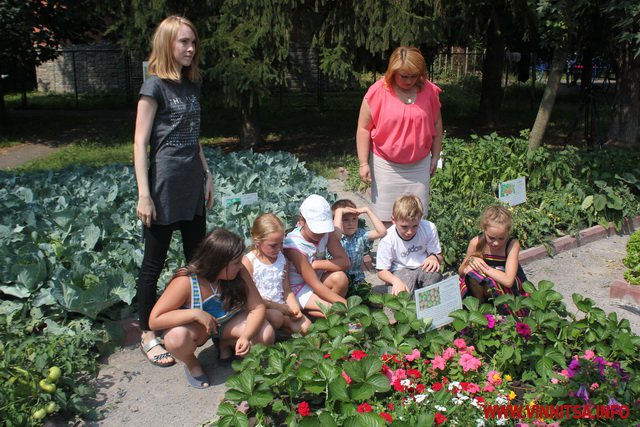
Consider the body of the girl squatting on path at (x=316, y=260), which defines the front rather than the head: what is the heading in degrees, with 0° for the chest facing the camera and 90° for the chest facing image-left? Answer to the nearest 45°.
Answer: approximately 315°

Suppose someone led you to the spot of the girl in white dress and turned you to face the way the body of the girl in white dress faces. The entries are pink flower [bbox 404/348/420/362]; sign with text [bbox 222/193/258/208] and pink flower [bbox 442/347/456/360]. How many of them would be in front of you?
2

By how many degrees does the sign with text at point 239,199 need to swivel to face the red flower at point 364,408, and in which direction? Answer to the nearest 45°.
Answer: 0° — it already faces it

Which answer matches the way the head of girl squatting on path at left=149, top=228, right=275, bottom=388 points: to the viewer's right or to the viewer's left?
to the viewer's right

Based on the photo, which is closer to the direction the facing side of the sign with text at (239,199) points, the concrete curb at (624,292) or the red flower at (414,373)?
the red flower

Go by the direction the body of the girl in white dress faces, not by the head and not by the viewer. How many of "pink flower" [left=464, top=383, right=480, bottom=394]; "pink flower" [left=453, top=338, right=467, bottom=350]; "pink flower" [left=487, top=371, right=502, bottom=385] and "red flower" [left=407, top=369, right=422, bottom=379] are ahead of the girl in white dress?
4

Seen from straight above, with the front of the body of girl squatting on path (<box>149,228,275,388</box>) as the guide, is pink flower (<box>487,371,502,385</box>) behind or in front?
in front

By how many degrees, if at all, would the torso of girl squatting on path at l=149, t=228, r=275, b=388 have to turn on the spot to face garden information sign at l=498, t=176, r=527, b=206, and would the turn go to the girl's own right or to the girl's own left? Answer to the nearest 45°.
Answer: approximately 90° to the girl's own left

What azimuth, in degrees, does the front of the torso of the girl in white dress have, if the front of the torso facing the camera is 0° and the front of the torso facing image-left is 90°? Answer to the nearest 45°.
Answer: approximately 315°

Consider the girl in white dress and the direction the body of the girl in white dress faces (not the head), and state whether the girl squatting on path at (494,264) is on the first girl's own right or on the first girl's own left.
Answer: on the first girl's own left

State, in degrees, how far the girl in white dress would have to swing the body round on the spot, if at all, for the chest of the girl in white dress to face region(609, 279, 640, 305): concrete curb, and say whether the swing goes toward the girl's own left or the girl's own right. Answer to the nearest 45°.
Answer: approximately 45° to the girl's own left

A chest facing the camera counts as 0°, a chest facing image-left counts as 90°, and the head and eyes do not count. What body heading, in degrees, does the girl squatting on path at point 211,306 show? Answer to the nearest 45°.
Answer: approximately 315°
